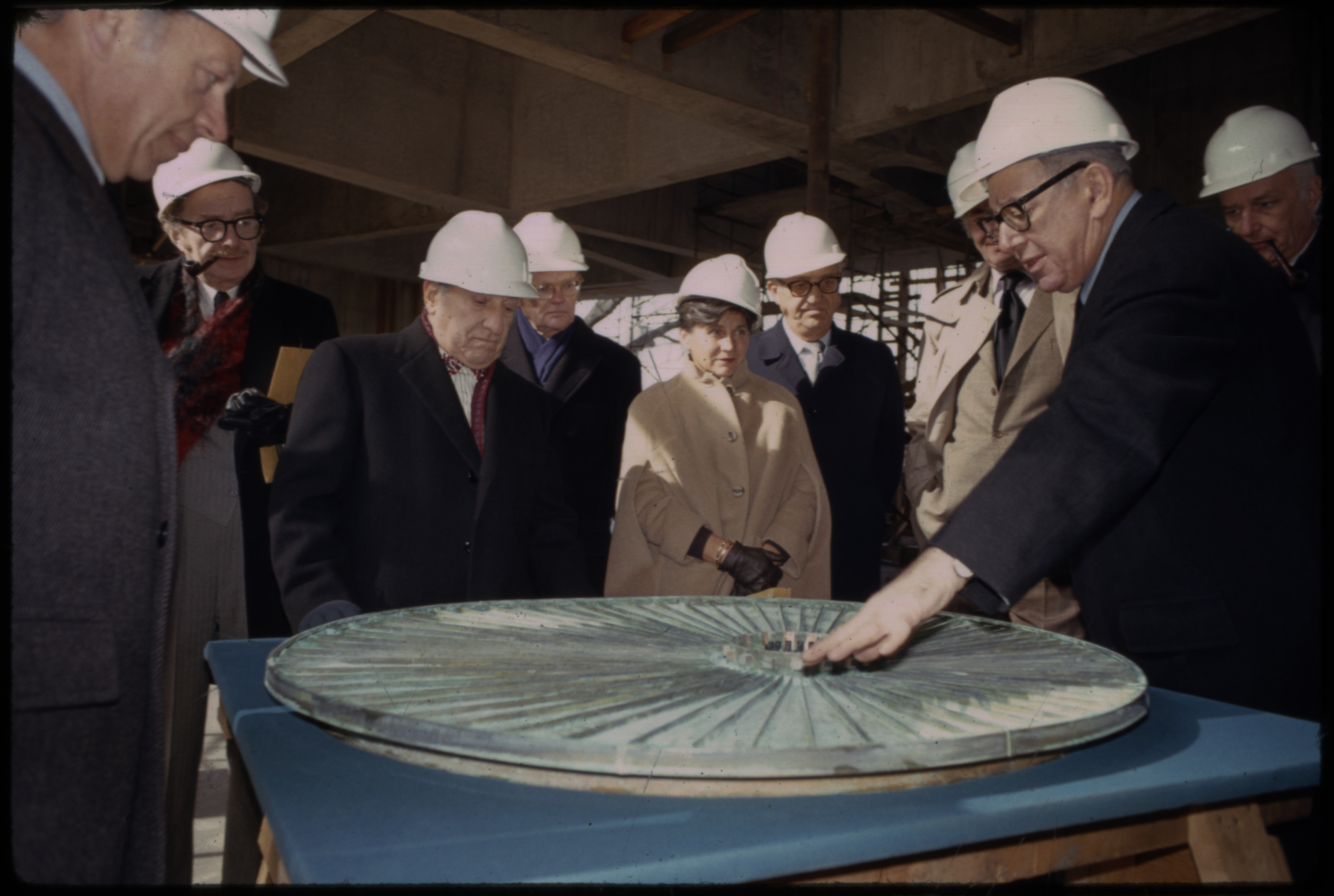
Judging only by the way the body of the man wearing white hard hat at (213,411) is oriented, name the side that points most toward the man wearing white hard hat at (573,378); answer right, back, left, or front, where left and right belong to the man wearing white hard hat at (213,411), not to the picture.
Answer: left

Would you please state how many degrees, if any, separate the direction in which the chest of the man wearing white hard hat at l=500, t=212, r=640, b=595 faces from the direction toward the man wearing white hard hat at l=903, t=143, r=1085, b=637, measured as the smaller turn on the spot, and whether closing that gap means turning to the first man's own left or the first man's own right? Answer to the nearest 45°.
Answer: approximately 45° to the first man's own left

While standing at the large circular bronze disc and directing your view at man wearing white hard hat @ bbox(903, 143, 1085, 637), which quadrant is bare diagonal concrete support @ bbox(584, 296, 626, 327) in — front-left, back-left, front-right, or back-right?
front-left

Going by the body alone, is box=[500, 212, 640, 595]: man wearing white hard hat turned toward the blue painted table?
yes

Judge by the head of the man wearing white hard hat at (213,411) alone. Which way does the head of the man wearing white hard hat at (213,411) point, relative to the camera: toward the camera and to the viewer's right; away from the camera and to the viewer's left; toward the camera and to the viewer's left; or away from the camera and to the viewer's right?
toward the camera and to the viewer's right

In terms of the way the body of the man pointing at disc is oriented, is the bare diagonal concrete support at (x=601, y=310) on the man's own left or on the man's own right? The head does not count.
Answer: on the man's own right

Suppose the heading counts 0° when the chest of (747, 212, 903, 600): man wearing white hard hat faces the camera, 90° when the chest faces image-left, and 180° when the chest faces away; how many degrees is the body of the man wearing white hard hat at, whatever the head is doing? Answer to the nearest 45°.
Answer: approximately 0°

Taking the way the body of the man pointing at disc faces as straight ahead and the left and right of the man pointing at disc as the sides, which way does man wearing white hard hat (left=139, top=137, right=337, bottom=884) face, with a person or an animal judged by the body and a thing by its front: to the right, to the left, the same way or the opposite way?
to the left

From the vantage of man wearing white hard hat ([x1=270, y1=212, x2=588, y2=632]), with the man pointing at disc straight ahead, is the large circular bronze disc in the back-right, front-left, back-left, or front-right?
front-right

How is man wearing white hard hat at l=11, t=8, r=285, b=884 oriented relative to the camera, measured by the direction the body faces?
to the viewer's right

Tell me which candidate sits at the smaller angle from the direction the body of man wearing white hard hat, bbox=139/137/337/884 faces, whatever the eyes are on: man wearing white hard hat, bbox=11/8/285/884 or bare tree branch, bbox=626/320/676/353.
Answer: the man wearing white hard hat

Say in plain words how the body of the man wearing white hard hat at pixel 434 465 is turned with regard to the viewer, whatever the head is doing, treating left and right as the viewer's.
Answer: facing the viewer and to the right of the viewer

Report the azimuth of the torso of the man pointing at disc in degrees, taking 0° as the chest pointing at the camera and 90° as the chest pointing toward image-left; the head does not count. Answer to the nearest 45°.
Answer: approximately 90°

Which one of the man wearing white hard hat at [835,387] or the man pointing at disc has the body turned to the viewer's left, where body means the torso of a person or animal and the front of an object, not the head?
the man pointing at disc

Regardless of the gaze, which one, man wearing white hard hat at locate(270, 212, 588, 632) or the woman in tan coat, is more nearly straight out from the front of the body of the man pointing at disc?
the man wearing white hard hat

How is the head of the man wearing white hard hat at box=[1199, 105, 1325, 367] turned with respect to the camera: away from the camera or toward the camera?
toward the camera

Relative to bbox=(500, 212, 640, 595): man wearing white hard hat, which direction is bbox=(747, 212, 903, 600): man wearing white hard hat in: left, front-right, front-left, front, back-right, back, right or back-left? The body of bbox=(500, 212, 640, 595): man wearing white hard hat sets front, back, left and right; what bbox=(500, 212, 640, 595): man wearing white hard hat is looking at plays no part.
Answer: left

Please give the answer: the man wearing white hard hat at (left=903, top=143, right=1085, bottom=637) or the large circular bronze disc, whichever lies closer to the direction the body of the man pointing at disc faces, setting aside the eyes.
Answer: the large circular bronze disc

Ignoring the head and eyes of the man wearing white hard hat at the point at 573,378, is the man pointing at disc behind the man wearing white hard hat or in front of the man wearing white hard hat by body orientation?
in front

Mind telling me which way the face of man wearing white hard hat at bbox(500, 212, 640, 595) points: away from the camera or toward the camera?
toward the camera
